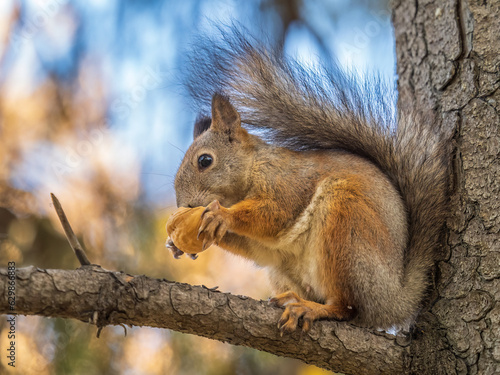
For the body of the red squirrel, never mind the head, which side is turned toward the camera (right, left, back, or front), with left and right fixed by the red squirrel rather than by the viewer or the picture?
left

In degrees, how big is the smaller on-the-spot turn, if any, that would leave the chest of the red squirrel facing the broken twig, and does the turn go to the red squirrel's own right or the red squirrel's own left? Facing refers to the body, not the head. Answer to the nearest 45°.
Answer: approximately 45° to the red squirrel's own left
